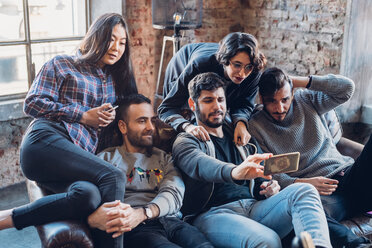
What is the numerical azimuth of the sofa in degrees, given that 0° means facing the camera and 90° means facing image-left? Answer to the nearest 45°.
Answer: approximately 0°

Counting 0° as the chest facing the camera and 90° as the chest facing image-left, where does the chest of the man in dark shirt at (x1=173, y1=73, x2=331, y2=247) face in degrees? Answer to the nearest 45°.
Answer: approximately 315°

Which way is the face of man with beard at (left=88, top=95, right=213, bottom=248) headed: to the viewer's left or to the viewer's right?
to the viewer's right

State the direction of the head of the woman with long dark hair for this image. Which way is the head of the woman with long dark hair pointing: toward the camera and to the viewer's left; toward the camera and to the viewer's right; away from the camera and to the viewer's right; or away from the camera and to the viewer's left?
toward the camera and to the viewer's right

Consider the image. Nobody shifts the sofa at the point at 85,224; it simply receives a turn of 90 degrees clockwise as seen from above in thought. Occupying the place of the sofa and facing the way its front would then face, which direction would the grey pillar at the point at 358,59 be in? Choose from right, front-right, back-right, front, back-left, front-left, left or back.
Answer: back-right

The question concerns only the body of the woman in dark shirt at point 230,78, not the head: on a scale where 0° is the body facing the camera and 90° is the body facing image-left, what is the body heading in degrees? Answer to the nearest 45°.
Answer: approximately 315°

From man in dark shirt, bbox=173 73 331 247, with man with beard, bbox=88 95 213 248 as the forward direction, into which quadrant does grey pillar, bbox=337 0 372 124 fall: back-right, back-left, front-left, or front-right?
back-right

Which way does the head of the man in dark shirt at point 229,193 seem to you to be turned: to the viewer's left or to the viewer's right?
to the viewer's right

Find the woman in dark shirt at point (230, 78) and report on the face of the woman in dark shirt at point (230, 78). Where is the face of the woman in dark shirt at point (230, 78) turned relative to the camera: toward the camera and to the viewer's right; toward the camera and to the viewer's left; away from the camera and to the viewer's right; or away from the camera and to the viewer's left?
toward the camera and to the viewer's right
